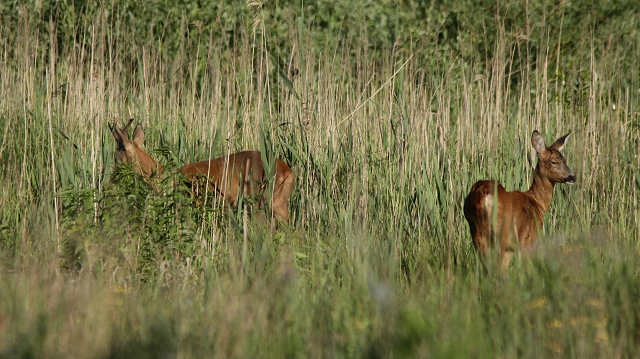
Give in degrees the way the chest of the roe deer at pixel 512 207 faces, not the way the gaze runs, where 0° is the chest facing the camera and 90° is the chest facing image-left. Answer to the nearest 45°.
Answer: approximately 225°

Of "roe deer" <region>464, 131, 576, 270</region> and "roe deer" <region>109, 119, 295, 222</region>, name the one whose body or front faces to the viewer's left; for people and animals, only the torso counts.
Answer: "roe deer" <region>109, 119, 295, 222</region>

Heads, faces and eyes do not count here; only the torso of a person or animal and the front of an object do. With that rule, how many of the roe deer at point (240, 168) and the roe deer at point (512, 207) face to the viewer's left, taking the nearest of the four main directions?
1

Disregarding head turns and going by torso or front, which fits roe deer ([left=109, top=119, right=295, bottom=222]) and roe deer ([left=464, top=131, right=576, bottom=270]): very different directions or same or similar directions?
very different directions

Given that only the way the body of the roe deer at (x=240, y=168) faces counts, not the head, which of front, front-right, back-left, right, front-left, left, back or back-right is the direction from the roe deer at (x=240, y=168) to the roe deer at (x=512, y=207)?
back-left

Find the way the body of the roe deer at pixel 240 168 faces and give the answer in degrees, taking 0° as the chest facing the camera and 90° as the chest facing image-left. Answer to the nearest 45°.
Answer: approximately 90°
